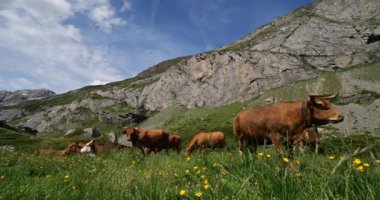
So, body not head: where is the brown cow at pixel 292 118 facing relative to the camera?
to the viewer's right

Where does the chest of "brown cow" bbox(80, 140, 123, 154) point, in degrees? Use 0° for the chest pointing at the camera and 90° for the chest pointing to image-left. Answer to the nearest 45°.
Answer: approximately 90°

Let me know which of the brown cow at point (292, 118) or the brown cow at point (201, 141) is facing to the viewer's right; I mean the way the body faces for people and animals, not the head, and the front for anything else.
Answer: the brown cow at point (292, 118)

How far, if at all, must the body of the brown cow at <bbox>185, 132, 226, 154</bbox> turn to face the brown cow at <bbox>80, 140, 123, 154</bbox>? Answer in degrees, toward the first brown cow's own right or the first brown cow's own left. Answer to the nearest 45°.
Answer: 0° — it already faces it

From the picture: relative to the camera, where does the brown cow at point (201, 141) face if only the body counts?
to the viewer's left

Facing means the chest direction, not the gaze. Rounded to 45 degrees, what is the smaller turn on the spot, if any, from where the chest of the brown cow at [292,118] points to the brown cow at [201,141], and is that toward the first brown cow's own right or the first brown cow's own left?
approximately 135° to the first brown cow's own left
